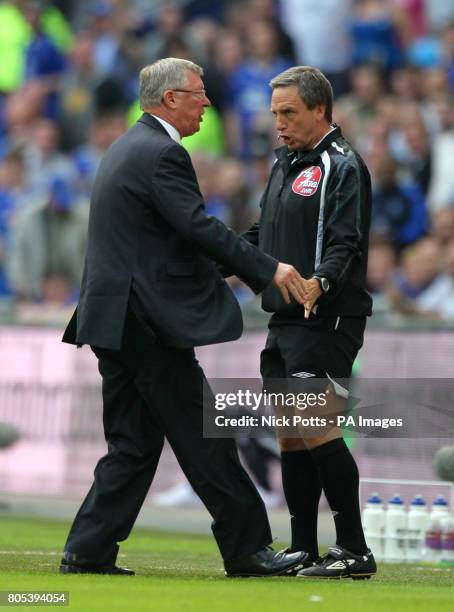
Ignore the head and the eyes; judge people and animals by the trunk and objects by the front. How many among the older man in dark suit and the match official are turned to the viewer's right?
1

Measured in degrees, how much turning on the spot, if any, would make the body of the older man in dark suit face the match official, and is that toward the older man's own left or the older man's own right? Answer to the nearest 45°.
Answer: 0° — they already face them

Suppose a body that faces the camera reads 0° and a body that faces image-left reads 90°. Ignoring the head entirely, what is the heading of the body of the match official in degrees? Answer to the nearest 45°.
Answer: approximately 45°

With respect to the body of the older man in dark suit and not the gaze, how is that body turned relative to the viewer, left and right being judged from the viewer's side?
facing to the right of the viewer

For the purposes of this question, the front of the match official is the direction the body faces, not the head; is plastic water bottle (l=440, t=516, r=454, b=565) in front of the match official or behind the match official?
behind
